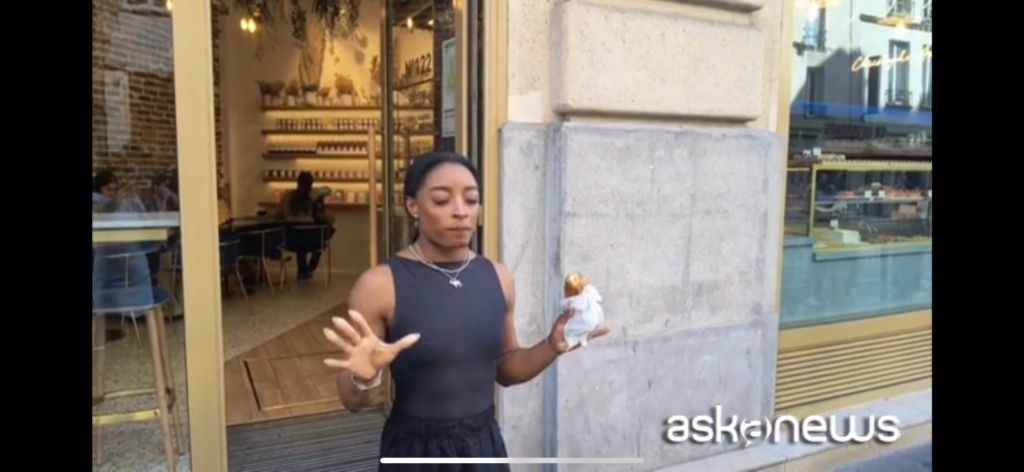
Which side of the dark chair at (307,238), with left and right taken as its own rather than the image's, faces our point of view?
back

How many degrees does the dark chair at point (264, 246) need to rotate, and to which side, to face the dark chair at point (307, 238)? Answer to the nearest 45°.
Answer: approximately 90° to its right

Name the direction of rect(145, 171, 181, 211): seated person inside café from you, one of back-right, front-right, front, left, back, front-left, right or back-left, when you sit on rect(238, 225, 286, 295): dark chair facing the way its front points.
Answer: back-left

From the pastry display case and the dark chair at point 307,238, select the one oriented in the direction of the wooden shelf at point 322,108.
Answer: the dark chair

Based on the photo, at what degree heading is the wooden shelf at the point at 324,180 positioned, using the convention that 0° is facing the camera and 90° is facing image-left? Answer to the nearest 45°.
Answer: approximately 0°

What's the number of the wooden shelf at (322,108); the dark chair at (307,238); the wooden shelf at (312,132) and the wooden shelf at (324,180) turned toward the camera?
3

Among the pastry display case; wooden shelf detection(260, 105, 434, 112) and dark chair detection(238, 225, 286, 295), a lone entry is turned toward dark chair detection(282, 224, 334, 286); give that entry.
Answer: the wooden shelf

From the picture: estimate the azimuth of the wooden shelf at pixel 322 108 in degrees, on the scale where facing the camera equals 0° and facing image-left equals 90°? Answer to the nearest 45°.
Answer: approximately 0°
